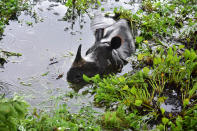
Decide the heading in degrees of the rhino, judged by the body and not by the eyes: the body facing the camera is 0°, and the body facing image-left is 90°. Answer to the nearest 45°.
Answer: approximately 45°
